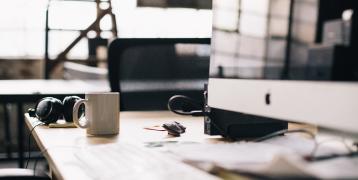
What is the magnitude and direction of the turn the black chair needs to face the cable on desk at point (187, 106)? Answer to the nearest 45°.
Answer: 0° — it already faces it

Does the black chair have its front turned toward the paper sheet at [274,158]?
yes

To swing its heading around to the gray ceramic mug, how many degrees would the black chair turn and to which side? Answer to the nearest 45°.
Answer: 0° — it already faces it
